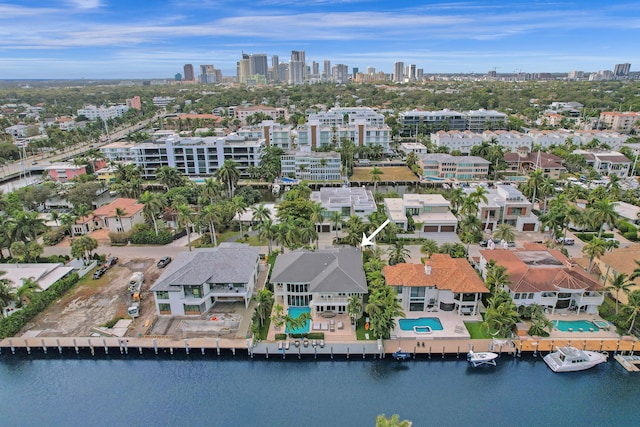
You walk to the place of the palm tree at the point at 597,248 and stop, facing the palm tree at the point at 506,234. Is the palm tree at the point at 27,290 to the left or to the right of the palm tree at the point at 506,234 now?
left

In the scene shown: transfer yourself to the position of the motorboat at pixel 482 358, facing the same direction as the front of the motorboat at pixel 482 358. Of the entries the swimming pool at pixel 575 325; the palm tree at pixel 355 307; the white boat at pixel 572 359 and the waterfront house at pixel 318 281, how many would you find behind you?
2

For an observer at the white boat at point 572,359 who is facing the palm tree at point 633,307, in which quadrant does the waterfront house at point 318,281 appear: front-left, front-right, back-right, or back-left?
back-left
